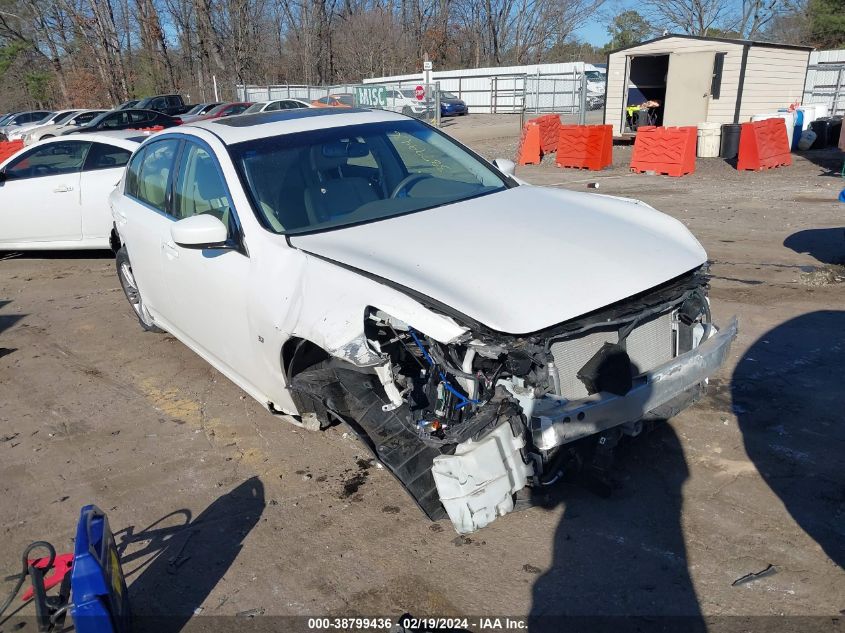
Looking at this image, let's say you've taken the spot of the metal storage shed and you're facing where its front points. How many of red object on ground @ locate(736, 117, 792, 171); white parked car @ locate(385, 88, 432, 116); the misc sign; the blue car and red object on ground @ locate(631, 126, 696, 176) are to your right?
3

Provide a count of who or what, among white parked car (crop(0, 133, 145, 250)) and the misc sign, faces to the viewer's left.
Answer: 1

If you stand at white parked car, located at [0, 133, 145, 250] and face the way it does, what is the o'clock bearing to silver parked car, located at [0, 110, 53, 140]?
silver parked car, located at [0, 110, 53, 140] is roughly at 3 o'clock from white parked car, located at [0, 133, 145, 250].

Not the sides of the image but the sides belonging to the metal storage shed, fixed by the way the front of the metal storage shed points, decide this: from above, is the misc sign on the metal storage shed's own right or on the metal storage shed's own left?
on the metal storage shed's own right

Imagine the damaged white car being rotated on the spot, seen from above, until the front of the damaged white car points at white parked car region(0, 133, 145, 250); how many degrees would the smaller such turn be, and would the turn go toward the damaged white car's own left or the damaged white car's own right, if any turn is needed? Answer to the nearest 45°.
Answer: approximately 180°

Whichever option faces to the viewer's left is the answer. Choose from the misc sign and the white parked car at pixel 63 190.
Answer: the white parked car

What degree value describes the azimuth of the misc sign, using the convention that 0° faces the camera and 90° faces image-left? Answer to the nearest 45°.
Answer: approximately 0°

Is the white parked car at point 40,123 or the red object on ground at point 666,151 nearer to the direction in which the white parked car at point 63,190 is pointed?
the white parked car

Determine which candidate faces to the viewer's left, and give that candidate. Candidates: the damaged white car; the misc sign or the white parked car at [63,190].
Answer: the white parked car

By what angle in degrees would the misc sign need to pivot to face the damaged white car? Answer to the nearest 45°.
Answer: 0° — it already faces it

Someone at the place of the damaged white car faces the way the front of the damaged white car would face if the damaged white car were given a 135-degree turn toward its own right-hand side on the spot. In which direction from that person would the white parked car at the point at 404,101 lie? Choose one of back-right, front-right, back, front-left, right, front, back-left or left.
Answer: right

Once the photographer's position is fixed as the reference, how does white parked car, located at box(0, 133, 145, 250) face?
facing to the left of the viewer

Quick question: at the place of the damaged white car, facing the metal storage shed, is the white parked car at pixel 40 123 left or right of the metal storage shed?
left
